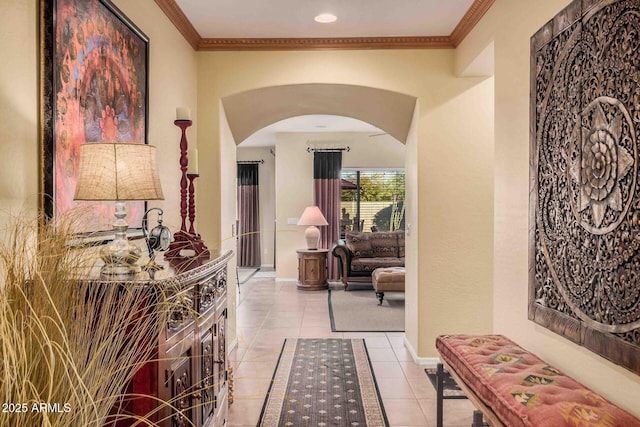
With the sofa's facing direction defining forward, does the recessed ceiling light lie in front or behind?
in front

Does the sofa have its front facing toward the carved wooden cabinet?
yes

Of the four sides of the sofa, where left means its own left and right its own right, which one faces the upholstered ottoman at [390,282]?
front

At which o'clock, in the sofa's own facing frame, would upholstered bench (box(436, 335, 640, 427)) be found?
The upholstered bench is roughly at 12 o'clock from the sofa.

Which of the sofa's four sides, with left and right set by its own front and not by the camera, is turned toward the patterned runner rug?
front

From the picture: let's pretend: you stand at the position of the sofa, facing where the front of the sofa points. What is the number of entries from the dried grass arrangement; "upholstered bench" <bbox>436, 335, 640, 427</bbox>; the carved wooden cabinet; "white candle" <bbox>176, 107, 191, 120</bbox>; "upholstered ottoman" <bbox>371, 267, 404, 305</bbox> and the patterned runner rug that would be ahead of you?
6

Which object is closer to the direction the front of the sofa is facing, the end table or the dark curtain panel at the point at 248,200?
the end table

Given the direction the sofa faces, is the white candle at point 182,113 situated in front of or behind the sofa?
in front

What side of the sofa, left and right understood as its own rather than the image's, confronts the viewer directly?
front
